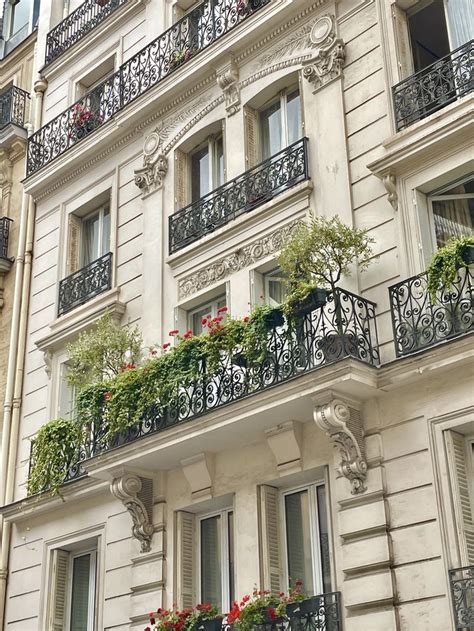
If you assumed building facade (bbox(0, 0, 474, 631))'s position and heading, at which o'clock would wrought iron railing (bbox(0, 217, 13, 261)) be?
The wrought iron railing is roughly at 3 o'clock from the building facade.

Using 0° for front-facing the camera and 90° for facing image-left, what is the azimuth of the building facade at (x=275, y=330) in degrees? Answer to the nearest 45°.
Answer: approximately 45°
